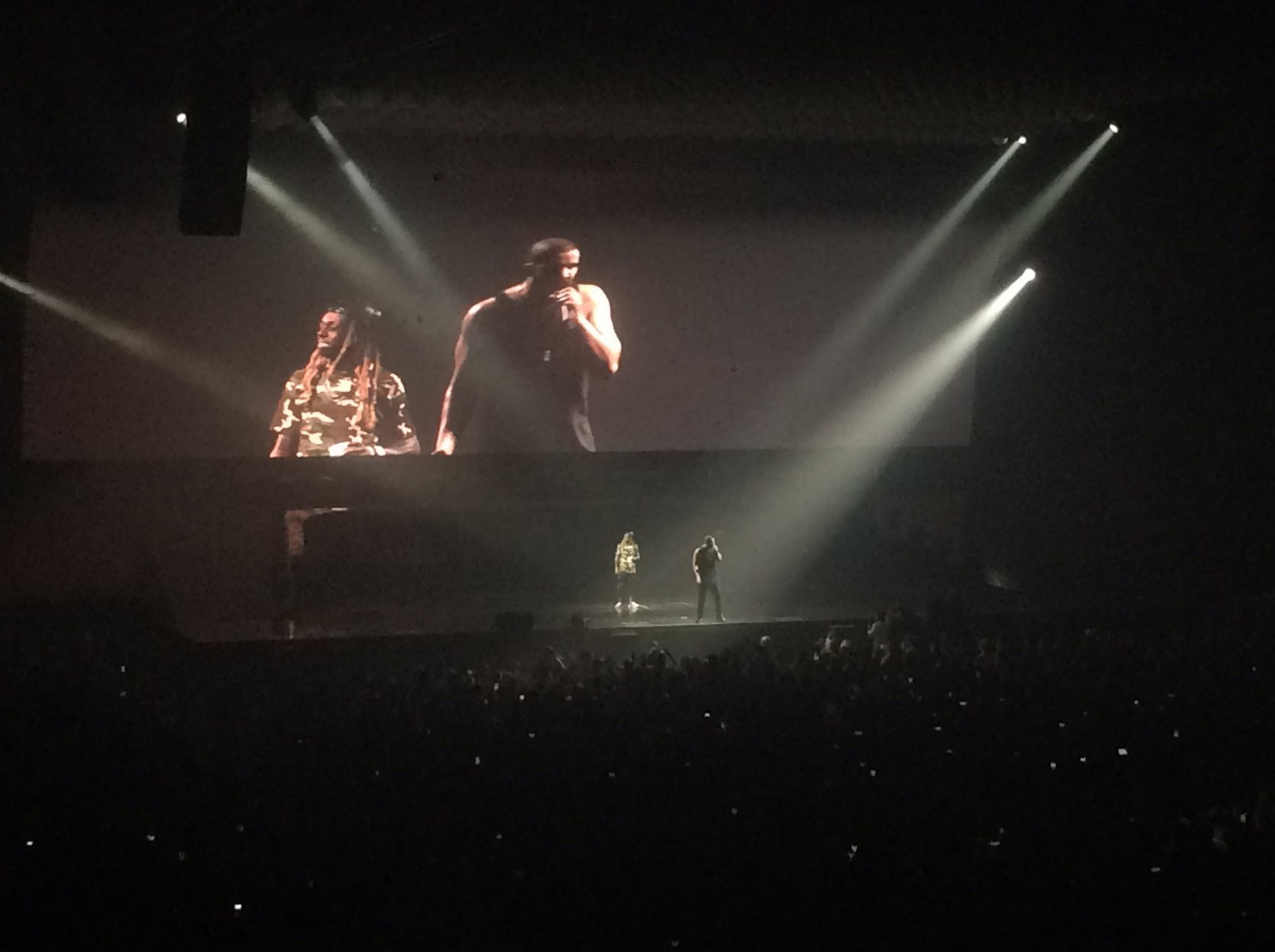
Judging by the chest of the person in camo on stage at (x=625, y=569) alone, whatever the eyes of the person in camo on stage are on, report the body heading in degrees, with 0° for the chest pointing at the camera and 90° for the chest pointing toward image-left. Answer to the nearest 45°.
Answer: approximately 0°

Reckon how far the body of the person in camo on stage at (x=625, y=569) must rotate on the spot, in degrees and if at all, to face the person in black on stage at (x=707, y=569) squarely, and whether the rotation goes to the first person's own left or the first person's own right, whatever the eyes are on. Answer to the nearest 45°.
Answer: approximately 45° to the first person's own left

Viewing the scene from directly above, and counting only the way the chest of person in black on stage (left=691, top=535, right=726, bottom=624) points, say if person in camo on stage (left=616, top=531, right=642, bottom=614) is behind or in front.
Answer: behind

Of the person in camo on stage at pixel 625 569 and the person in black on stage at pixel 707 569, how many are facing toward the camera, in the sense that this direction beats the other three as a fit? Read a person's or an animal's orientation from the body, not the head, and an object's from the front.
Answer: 2

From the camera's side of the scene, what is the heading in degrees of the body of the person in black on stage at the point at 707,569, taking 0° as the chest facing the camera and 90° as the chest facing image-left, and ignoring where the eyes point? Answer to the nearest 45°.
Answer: approximately 0°
